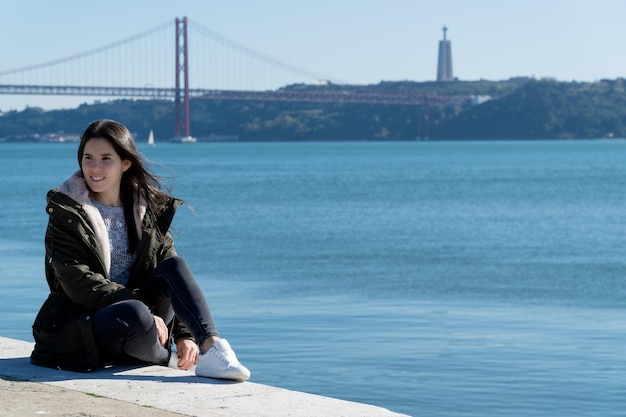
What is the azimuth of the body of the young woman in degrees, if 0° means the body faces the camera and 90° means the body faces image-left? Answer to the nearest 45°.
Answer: approximately 315°
